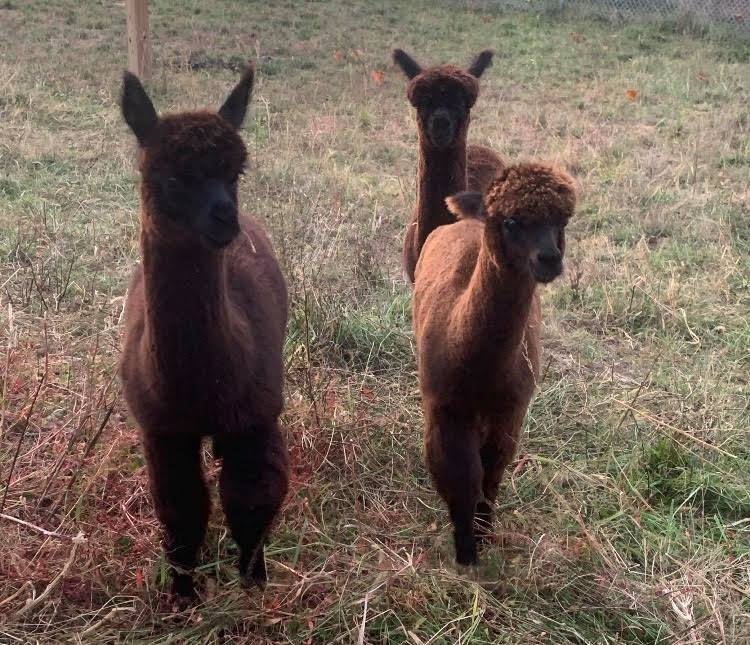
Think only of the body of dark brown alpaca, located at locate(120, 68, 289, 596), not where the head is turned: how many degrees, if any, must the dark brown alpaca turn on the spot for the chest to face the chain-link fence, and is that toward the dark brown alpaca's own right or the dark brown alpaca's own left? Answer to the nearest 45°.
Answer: approximately 135° to the dark brown alpaca's own left

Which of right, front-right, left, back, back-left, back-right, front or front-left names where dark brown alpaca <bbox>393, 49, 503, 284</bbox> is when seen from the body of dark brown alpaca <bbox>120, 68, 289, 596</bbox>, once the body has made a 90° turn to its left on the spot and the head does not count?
front-left

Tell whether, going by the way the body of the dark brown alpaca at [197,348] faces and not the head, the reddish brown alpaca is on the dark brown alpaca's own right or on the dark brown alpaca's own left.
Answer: on the dark brown alpaca's own left

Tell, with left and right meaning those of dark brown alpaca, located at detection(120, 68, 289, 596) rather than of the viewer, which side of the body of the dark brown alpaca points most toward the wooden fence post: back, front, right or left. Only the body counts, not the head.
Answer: back

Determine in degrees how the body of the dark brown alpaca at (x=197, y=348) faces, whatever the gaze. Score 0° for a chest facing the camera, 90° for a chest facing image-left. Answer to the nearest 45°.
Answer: approximately 0°
